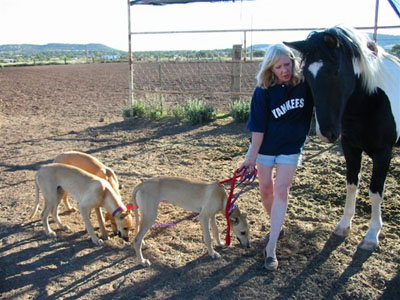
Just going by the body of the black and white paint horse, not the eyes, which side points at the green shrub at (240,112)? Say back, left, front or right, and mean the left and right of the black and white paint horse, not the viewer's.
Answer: right

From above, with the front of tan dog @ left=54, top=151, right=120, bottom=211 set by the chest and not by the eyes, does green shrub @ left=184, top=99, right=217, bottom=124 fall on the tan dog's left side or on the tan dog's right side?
on the tan dog's left side

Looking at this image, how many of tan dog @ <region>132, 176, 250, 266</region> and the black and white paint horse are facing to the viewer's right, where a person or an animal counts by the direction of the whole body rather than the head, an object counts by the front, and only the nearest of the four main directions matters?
1

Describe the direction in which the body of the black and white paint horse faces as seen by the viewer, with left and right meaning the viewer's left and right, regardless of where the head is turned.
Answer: facing the viewer and to the left of the viewer

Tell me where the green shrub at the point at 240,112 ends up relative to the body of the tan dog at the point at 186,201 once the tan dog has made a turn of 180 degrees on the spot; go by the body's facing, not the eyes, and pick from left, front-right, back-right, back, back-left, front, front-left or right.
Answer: right

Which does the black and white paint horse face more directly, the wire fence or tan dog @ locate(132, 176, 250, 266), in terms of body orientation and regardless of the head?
the tan dog

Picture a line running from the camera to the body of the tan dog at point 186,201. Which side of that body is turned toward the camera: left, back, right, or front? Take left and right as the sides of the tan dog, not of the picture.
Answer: right

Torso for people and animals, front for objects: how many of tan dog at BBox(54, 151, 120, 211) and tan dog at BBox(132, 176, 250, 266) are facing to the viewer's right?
2

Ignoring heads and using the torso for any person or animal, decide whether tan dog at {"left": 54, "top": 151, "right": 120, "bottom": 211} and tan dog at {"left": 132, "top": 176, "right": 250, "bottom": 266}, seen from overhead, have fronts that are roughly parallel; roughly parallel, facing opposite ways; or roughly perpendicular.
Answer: roughly parallel

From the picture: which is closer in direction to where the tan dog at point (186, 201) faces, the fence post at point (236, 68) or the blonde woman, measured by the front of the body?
the blonde woman

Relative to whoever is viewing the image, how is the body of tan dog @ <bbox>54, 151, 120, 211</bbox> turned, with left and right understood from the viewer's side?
facing to the right of the viewer

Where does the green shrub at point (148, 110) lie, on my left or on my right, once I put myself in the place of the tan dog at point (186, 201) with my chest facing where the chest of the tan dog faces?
on my left

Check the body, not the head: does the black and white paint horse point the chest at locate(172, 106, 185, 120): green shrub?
no

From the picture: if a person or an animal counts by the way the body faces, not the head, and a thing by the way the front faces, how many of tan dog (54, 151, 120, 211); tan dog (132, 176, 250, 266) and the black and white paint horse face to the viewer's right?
2

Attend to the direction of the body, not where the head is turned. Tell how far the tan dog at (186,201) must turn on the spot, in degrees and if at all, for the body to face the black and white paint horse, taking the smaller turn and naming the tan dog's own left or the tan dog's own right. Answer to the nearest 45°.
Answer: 0° — it already faces it
